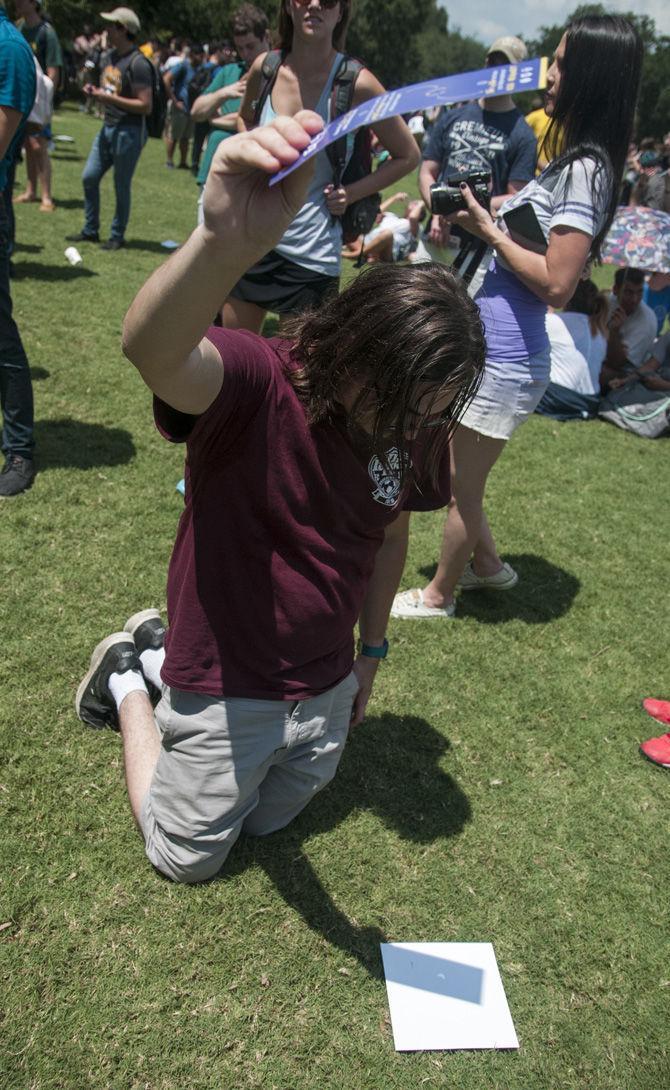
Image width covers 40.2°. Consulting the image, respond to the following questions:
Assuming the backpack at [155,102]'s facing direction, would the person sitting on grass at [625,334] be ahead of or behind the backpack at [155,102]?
ahead

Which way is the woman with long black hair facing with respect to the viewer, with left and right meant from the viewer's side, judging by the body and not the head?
facing to the left of the viewer

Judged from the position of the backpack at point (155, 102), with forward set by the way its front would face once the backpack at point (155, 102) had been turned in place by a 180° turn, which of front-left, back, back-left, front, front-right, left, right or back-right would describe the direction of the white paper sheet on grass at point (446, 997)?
left

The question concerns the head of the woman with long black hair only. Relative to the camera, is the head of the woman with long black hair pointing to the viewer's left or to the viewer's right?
to the viewer's left

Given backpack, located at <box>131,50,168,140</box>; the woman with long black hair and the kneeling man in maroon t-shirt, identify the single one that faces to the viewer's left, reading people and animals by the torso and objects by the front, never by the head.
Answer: the woman with long black hair

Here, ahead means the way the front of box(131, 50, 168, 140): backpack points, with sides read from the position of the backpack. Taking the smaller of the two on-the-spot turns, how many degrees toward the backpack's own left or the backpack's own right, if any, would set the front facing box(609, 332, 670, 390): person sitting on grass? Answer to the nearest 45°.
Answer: approximately 45° to the backpack's own right

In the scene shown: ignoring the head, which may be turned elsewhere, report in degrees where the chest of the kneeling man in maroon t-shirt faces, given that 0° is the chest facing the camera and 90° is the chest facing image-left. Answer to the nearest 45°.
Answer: approximately 315°

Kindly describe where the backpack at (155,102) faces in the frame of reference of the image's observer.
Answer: facing to the right of the viewer
